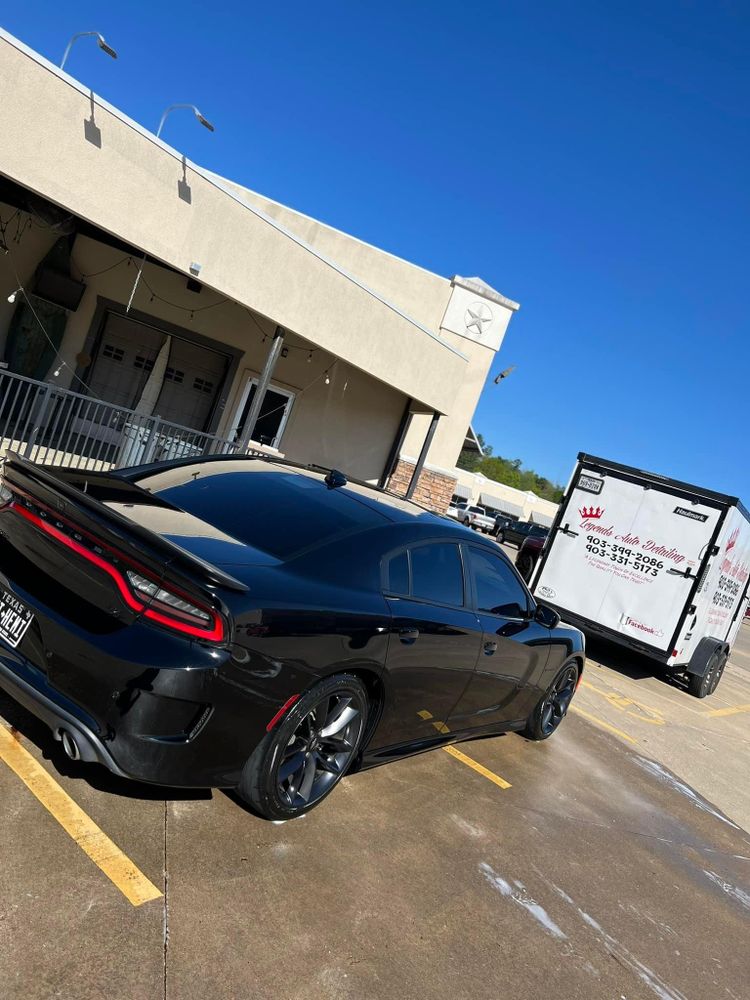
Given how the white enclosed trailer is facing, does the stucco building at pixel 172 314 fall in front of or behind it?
behind

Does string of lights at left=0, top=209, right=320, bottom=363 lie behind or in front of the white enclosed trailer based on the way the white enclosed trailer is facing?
behind

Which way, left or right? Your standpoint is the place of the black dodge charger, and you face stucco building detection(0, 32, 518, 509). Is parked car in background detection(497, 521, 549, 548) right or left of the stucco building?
right

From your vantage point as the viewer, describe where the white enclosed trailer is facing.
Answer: facing away from the viewer and to the right of the viewer

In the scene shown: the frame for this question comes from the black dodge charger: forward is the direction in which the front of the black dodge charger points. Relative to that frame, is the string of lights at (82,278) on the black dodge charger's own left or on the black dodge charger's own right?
on the black dodge charger's own left

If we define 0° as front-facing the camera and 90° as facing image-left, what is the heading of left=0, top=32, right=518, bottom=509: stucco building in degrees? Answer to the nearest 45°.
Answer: approximately 315°

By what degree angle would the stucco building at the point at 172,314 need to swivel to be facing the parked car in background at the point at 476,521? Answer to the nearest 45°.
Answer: approximately 90° to its left

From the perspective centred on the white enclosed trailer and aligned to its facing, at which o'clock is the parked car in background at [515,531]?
The parked car in background is roughly at 10 o'clock from the white enclosed trailer.

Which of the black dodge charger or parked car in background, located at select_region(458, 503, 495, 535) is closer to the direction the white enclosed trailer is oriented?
the parked car in background

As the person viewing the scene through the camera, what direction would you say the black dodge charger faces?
facing away from the viewer and to the right of the viewer

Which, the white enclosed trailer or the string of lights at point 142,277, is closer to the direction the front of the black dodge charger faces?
the white enclosed trailer

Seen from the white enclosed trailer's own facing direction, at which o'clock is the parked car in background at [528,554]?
The parked car in background is roughly at 10 o'clock from the white enclosed trailer.

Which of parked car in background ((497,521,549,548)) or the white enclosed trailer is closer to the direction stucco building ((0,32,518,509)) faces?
the white enclosed trailer

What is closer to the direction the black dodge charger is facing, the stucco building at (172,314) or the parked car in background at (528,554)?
the parked car in background

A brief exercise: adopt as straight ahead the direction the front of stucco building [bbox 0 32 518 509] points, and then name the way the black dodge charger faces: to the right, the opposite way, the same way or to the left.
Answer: to the left
